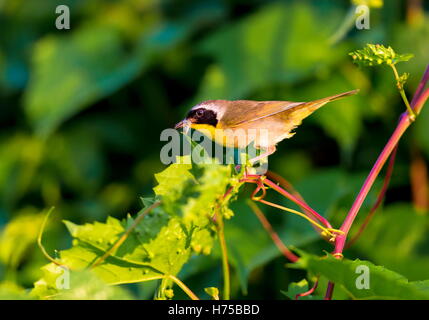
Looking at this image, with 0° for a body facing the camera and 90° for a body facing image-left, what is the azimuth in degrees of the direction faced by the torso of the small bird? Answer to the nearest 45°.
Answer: approximately 90°

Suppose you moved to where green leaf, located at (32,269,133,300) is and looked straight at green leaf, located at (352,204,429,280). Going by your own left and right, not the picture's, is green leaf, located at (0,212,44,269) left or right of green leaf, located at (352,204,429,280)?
left

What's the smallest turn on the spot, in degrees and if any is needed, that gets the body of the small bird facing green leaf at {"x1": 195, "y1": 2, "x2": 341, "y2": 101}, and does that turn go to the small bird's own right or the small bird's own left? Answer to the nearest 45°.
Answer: approximately 90° to the small bird's own right

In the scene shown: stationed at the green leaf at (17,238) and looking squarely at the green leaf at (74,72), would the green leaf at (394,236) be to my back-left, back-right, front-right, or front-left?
front-right

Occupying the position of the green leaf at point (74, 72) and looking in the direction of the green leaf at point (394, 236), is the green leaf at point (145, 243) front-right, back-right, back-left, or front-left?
front-right

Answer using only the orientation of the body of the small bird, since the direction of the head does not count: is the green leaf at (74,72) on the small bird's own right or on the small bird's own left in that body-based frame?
on the small bird's own right
